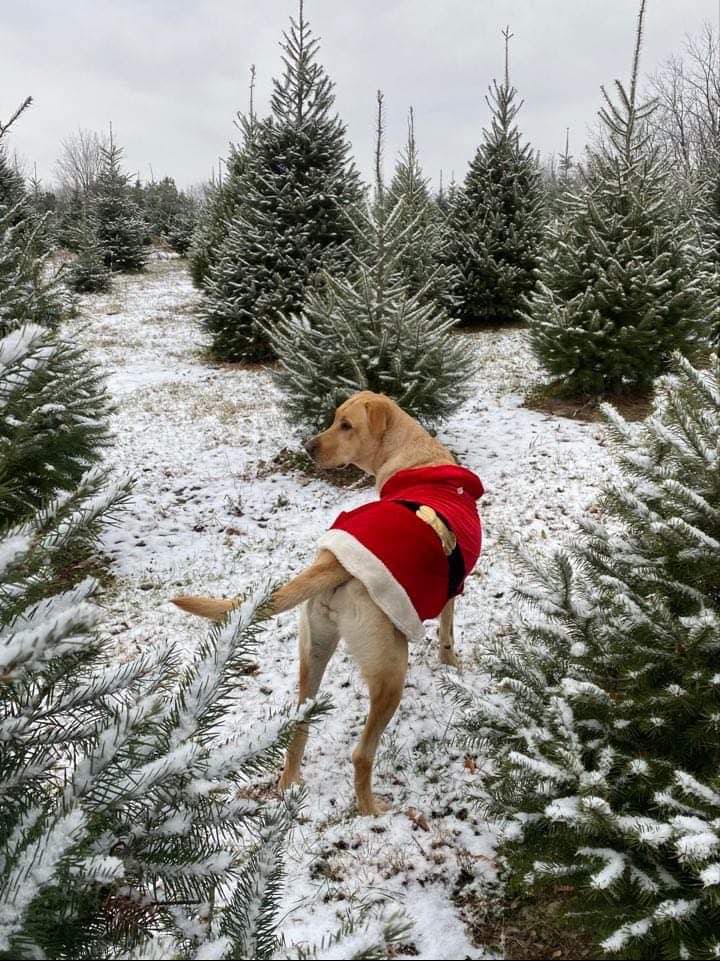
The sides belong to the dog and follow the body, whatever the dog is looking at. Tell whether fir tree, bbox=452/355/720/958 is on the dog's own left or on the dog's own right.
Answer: on the dog's own right

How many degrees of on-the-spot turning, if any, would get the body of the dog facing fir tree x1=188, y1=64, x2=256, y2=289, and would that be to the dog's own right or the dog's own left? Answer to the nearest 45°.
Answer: approximately 45° to the dog's own left

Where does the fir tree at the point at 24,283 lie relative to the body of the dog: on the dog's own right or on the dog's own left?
on the dog's own left

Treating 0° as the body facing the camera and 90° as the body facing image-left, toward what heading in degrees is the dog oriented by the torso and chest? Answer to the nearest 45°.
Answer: approximately 225°

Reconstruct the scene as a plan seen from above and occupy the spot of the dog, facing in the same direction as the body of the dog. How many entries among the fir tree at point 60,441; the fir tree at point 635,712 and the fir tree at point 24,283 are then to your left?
2

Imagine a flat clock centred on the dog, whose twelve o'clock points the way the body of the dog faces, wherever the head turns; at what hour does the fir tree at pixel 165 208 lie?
The fir tree is roughly at 10 o'clock from the dog.

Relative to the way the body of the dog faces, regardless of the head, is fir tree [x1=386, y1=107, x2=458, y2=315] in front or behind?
in front

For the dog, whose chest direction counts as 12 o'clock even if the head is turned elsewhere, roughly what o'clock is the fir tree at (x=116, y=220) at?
The fir tree is roughly at 10 o'clock from the dog.

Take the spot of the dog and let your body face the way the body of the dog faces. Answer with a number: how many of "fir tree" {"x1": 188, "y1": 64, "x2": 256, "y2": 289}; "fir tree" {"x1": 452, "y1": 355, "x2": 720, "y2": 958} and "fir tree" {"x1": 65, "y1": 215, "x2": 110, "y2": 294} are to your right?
1

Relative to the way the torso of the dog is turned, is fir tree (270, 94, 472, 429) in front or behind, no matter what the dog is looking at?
in front

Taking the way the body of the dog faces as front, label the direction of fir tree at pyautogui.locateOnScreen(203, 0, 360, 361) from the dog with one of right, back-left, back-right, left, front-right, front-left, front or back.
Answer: front-left
